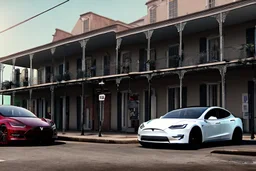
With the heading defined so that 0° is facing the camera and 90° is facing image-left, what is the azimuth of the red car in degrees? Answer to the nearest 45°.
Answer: approximately 315°

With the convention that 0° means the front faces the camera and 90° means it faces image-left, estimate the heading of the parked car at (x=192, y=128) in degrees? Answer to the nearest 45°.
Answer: approximately 45°

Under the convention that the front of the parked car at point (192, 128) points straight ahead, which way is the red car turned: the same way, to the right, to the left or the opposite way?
to the left

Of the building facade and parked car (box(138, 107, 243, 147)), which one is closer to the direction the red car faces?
the parked car

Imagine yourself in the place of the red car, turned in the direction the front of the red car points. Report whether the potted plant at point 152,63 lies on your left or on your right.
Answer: on your left

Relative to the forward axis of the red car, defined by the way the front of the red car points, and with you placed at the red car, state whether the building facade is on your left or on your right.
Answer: on your left

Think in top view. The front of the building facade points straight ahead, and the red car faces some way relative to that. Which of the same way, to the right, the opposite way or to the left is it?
to the left

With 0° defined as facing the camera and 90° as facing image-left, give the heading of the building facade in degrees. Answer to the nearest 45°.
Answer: approximately 45°
